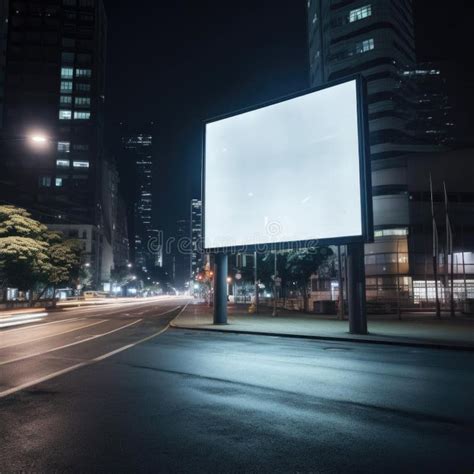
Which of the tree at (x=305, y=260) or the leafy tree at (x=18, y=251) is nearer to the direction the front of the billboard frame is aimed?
the leafy tree

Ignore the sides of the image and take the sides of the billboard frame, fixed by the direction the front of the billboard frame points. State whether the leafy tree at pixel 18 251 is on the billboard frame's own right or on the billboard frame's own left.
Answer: on the billboard frame's own right

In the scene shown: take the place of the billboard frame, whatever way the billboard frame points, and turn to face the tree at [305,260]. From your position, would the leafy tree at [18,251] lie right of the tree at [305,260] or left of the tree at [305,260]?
left

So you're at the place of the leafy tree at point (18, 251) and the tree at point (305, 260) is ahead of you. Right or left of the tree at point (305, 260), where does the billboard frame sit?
right

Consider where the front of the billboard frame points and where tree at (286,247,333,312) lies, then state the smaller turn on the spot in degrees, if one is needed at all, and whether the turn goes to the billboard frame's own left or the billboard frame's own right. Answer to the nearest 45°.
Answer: approximately 135° to the billboard frame's own right
